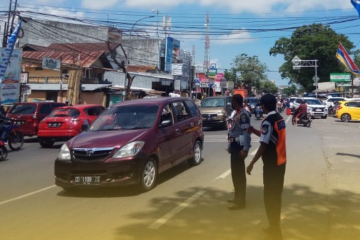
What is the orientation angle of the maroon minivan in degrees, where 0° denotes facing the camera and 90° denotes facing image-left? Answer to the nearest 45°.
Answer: approximately 45°

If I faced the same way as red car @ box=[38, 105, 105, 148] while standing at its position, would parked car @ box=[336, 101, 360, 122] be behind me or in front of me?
in front

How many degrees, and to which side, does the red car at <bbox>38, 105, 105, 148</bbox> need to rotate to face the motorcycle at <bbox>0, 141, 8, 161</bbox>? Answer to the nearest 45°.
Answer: approximately 180°

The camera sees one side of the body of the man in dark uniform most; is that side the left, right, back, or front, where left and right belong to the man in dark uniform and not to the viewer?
left

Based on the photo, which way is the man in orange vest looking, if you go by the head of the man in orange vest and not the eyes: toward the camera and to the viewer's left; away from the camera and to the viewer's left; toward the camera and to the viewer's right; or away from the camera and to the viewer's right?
away from the camera and to the viewer's left

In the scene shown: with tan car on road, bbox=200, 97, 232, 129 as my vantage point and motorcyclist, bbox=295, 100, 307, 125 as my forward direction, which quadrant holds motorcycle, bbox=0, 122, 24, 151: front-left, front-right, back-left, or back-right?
back-right

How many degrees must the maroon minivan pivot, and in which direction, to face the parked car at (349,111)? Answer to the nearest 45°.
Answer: approximately 180°

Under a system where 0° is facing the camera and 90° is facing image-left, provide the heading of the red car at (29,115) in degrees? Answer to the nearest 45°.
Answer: approximately 225°
